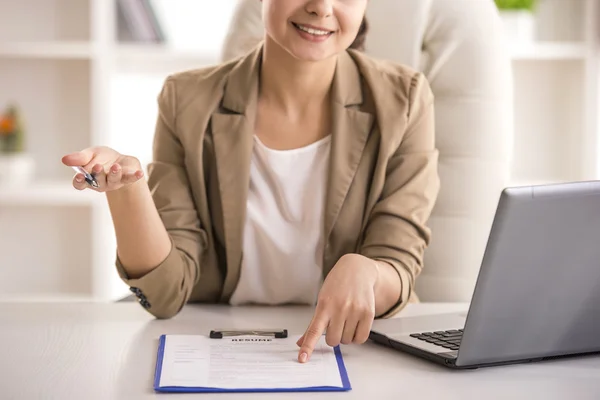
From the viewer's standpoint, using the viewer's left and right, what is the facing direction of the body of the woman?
facing the viewer

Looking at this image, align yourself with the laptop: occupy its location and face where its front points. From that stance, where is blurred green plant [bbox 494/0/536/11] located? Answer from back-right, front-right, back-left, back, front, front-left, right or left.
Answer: front-right

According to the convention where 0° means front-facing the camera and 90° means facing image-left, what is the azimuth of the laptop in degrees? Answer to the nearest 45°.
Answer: approximately 135°

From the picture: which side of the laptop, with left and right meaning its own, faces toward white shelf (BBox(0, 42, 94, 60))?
front

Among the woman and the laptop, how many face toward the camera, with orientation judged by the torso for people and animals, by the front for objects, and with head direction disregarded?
1

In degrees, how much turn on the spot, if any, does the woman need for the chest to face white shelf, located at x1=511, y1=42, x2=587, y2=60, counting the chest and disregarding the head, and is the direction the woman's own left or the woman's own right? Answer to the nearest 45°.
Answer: approximately 135° to the woman's own left
